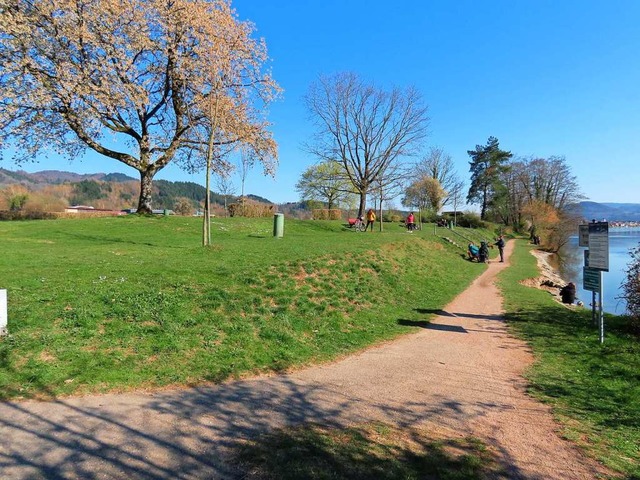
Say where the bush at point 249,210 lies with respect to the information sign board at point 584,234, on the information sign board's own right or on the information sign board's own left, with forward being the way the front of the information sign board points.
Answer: on the information sign board's own right

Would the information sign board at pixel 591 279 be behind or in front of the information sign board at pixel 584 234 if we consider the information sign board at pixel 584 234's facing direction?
in front

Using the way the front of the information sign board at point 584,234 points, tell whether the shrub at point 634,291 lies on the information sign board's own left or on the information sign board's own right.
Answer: on the information sign board's own left

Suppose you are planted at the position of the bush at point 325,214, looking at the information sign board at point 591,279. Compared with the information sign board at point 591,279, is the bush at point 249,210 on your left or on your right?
right

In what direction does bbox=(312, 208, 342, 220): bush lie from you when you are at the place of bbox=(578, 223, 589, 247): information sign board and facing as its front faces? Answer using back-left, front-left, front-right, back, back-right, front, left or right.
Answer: back-right

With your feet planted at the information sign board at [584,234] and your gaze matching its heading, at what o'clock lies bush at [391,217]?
The bush is roughly at 5 o'clock from the information sign board.

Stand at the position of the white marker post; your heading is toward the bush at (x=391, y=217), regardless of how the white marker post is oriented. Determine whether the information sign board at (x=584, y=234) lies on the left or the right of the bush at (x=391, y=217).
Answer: right

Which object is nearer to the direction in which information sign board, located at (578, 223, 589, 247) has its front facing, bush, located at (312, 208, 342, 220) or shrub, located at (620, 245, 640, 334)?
the shrub

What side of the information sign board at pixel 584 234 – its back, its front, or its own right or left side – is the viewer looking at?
front
